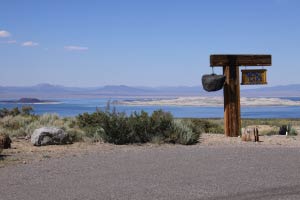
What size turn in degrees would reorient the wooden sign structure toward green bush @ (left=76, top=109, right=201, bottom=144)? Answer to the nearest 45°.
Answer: approximately 45° to its right

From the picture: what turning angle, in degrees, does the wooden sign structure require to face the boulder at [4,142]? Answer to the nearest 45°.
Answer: approximately 45° to its right

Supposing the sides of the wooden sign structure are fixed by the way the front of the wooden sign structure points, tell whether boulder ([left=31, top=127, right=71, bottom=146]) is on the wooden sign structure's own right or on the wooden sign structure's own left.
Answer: on the wooden sign structure's own right

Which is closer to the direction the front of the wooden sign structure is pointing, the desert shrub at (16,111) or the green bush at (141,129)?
the green bush

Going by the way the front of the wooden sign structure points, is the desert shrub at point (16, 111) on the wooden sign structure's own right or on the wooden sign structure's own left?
on the wooden sign structure's own right

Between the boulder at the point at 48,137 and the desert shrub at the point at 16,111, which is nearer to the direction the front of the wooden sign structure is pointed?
the boulder

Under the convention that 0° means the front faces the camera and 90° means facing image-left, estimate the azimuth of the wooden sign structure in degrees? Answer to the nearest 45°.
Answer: approximately 0°
